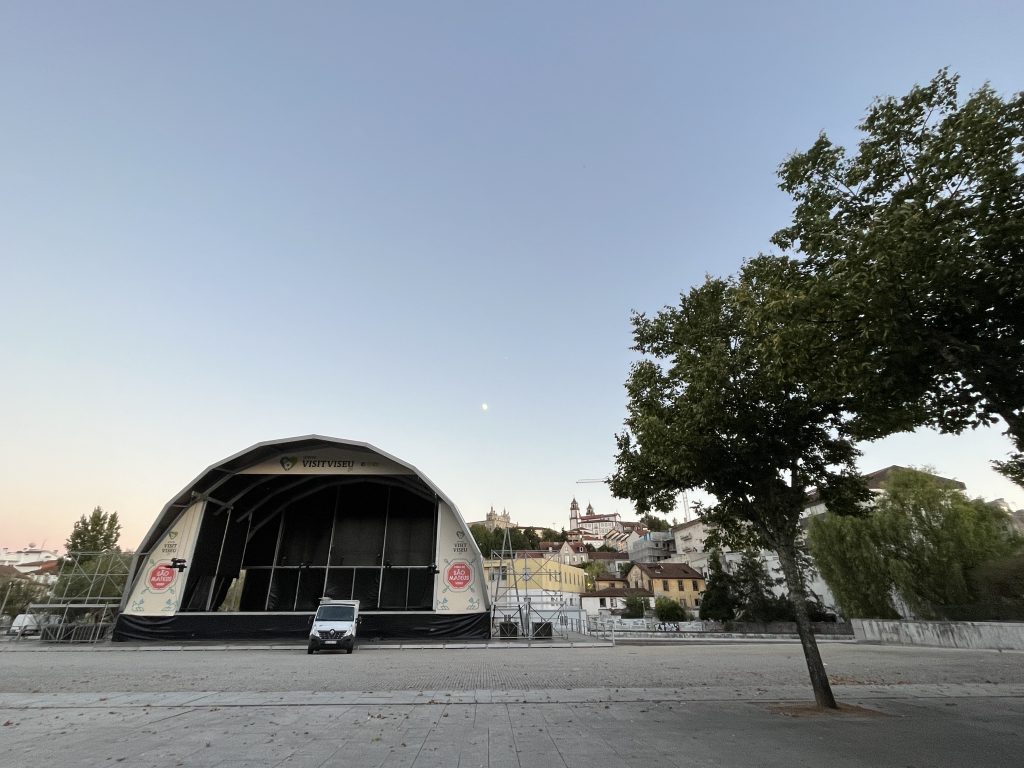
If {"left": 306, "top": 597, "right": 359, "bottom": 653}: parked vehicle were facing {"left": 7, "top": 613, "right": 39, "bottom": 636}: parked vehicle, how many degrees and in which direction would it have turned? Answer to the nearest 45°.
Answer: approximately 135° to its right

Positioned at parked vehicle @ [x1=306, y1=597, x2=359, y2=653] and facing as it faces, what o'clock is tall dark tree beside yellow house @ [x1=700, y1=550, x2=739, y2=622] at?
The tall dark tree beside yellow house is roughly at 8 o'clock from the parked vehicle.

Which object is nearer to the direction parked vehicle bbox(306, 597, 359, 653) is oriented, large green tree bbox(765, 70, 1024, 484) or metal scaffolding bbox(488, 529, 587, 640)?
the large green tree

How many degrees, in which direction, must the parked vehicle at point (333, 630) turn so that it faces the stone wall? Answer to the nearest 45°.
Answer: approximately 90° to its left

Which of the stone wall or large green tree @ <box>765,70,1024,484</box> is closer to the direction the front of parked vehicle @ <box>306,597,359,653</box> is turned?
the large green tree

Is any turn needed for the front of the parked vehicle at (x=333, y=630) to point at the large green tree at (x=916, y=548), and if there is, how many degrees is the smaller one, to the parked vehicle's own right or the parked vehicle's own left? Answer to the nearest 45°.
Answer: approximately 90° to the parked vehicle's own left

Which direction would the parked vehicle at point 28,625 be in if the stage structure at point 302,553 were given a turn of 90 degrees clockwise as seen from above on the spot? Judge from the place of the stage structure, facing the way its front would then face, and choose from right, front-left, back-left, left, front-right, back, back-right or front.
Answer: front-right

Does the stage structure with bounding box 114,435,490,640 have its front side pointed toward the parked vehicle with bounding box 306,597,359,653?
yes

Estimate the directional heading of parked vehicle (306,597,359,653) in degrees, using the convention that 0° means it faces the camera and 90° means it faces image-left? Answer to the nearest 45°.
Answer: approximately 0°

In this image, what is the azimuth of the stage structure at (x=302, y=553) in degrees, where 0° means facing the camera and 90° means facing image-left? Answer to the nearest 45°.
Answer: approximately 0°

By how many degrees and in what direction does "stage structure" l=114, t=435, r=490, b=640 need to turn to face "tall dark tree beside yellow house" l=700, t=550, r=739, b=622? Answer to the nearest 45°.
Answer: approximately 90° to its left

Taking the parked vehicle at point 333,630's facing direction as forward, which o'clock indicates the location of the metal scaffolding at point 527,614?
The metal scaffolding is roughly at 8 o'clock from the parked vehicle.

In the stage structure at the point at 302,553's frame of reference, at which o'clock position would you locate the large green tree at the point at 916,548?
The large green tree is roughly at 10 o'clock from the stage structure.

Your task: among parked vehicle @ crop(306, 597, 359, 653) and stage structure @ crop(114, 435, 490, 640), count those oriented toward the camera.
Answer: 2
